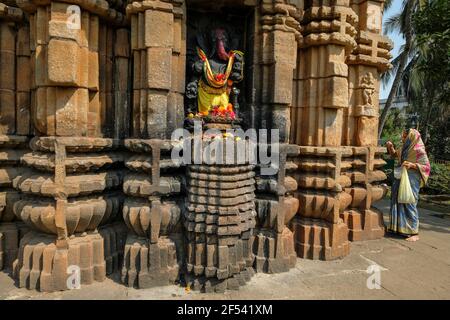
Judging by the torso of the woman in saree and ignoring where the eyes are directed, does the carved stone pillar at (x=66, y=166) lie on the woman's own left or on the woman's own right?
on the woman's own left

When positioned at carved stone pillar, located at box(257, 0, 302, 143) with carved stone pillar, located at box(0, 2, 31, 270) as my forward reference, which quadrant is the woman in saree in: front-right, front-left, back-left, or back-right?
back-right

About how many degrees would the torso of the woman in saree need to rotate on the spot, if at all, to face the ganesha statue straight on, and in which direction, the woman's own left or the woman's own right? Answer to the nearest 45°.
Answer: approximately 45° to the woman's own left

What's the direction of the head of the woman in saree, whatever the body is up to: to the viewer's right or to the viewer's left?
to the viewer's left

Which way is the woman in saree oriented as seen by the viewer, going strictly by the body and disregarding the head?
to the viewer's left

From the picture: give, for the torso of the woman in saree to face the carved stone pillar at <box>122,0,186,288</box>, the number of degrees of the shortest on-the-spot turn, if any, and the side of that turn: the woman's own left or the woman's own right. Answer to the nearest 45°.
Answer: approximately 45° to the woman's own left
